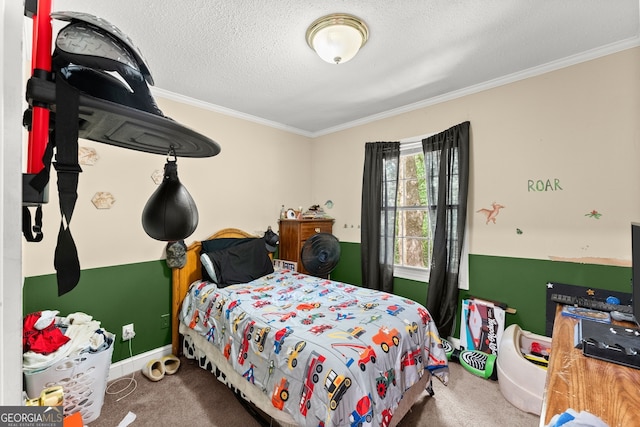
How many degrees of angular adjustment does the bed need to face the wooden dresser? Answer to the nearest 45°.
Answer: approximately 135° to its left

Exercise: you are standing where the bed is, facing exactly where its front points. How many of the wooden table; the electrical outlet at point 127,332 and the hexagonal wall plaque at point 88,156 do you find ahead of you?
1

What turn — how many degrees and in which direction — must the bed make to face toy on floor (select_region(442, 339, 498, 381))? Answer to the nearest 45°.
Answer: approximately 45° to its left

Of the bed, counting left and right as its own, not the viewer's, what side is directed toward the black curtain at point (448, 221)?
left

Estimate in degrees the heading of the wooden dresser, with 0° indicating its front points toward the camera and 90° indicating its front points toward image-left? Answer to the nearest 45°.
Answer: approximately 315°

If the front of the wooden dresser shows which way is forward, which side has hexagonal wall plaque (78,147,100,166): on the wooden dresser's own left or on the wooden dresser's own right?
on the wooden dresser's own right

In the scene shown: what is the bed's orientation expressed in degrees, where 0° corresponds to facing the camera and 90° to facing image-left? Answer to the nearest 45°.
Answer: approximately 315°

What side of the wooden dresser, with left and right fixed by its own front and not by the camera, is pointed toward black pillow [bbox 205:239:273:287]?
right

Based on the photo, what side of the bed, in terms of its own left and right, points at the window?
left

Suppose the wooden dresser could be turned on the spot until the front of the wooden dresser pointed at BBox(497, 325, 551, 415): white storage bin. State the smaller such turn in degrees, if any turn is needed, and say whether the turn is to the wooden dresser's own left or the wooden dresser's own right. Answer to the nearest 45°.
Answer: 0° — it already faces it

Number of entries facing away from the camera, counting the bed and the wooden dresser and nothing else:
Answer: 0
